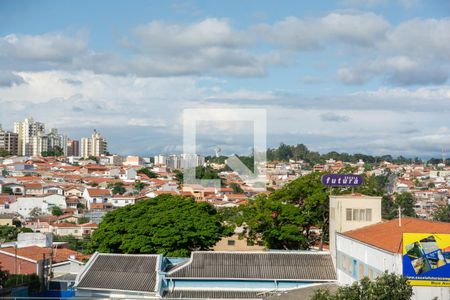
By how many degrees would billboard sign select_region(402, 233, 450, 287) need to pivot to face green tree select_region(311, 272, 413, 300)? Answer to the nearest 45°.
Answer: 0° — it already faces it

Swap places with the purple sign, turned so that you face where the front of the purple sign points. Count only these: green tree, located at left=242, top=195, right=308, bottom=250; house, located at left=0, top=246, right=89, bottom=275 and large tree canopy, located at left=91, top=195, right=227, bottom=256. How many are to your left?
0

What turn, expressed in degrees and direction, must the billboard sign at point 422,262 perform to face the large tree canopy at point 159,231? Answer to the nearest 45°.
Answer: approximately 135° to its right

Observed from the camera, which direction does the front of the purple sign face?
facing the viewer

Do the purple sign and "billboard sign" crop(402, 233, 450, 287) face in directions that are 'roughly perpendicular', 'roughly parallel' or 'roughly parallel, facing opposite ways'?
roughly parallel

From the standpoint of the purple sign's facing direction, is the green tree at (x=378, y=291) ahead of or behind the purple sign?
ahead

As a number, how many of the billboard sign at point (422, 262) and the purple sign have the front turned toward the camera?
2

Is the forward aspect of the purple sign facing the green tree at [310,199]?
no

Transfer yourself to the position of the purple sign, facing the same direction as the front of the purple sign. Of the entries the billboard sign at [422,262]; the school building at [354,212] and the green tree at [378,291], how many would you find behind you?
0

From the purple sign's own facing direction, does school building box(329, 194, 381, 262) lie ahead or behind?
ahead

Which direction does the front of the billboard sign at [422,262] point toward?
toward the camera

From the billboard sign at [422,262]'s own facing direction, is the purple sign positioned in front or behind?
behind

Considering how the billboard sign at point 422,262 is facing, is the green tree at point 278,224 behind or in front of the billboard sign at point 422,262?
behind

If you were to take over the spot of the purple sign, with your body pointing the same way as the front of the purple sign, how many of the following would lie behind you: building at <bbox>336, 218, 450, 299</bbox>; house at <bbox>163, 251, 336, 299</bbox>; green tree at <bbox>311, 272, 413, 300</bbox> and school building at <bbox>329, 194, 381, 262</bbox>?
0

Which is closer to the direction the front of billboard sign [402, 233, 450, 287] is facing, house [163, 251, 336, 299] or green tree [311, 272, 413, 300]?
the green tree

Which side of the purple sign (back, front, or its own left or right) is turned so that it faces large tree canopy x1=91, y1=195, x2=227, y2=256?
right

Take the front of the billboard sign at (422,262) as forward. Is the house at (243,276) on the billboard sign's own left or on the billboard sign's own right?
on the billboard sign's own right

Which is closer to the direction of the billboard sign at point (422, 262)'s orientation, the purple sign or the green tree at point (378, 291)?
the green tree
